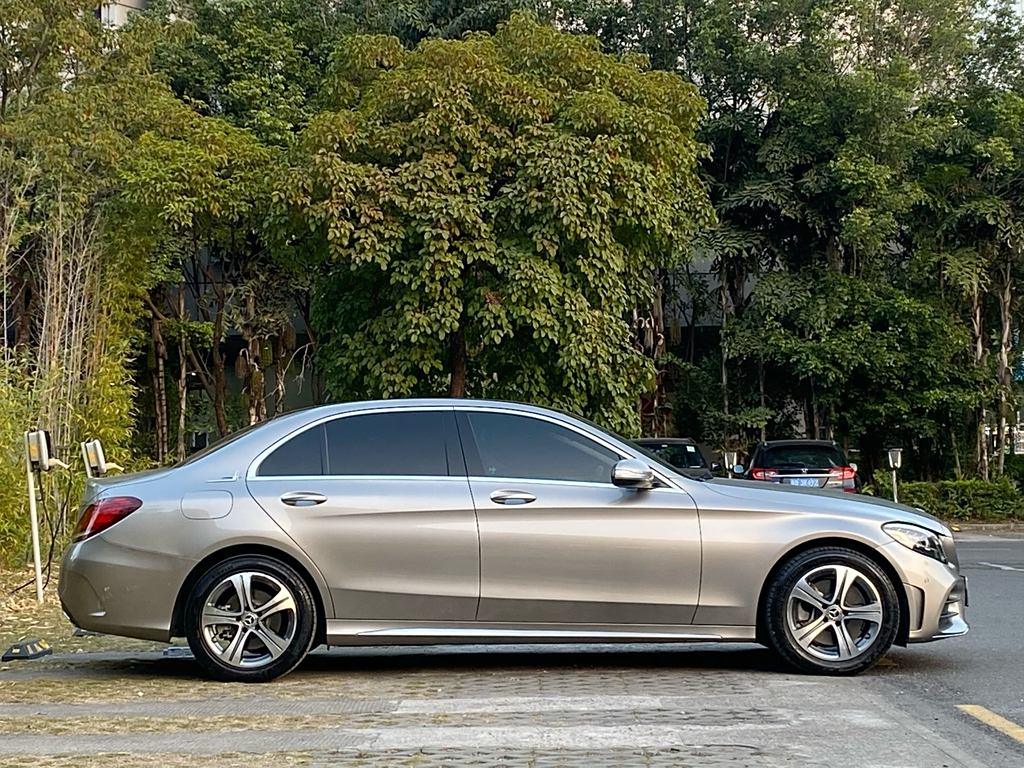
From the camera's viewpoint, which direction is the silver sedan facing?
to the viewer's right

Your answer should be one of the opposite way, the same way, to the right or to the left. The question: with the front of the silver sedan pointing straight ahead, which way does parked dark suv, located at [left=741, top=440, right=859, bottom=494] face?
to the left

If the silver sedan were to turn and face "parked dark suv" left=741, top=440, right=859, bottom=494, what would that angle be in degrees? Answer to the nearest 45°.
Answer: approximately 90° to its left

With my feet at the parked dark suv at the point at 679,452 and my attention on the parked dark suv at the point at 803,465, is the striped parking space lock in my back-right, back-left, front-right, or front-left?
back-right

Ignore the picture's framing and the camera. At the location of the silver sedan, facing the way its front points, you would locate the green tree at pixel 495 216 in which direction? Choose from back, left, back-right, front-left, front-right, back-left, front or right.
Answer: left

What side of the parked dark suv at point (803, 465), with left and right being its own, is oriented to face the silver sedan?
back

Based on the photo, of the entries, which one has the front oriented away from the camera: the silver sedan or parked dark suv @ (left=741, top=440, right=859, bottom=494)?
the parked dark suv

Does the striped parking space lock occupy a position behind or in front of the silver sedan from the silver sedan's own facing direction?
behind

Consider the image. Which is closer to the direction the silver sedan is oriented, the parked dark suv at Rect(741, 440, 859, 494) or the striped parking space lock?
the parked dark suv

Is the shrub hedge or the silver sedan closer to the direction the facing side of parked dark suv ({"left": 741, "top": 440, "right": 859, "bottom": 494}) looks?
the shrub hedge

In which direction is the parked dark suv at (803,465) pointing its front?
away from the camera

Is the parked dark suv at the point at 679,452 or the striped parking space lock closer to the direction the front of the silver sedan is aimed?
the parked dark suv

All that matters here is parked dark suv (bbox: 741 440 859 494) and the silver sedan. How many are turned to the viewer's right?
1

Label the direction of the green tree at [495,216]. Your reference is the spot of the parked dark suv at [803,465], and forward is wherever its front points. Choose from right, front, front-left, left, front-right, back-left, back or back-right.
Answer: left
